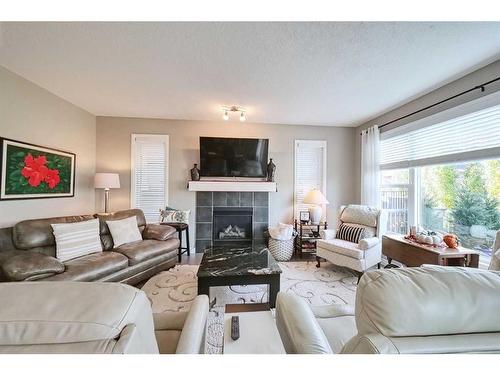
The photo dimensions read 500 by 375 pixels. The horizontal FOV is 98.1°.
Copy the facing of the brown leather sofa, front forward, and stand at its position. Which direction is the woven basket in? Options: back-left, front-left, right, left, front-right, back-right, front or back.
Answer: front-left

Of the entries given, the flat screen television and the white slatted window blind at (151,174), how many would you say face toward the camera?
2

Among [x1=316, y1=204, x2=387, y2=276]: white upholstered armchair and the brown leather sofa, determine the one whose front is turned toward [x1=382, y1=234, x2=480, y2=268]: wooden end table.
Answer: the brown leather sofa

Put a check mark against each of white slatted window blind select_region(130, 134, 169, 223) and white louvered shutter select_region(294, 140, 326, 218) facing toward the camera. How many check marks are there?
2

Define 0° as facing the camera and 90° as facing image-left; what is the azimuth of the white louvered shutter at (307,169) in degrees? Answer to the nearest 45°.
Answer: approximately 0°

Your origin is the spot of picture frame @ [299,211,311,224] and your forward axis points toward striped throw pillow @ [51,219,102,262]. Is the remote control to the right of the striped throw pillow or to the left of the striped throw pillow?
left

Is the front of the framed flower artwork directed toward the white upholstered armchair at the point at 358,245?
yes

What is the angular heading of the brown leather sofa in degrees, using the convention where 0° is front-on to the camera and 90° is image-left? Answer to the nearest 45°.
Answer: approximately 315°

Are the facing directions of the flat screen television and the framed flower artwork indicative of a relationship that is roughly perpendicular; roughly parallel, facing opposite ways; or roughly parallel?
roughly perpendicular

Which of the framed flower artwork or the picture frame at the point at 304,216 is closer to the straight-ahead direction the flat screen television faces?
the framed flower artwork

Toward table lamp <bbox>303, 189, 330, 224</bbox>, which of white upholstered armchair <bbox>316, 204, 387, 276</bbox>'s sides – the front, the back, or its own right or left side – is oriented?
right

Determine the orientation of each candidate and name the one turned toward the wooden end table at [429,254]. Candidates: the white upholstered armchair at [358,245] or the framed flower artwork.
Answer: the framed flower artwork
